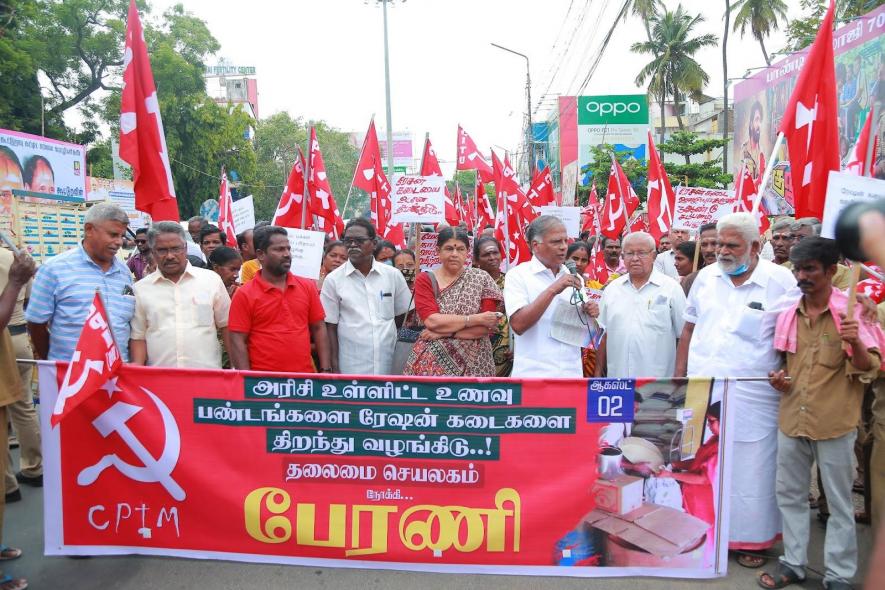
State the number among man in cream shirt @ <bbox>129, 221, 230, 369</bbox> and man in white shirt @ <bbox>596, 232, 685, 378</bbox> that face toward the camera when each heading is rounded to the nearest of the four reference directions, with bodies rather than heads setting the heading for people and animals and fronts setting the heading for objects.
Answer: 2

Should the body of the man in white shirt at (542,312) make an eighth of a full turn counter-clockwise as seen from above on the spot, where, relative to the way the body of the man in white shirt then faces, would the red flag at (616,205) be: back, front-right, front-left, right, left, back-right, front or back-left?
left

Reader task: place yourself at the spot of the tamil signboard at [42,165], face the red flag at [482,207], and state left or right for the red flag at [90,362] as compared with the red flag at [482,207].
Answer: right

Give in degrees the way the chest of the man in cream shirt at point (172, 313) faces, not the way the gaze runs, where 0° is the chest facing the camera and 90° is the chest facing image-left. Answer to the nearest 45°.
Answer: approximately 0°

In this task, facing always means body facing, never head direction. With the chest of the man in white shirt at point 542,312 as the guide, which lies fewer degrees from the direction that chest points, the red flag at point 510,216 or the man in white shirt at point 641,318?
the man in white shirt

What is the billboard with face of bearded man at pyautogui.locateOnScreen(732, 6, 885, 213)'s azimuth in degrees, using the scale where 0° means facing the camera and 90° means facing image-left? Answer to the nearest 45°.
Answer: approximately 45°

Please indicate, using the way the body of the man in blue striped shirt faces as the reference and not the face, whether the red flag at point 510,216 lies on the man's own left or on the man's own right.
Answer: on the man's own left

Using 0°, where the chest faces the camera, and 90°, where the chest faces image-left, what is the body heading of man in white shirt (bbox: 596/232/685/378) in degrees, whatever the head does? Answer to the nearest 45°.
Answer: approximately 0°
